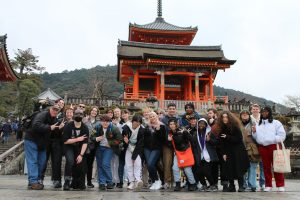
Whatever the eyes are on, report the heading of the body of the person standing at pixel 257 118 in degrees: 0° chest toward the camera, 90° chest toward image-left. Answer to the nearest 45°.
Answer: approximately 0°

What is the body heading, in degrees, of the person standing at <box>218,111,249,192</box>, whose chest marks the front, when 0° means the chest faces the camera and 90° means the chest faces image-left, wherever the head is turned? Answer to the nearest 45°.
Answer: approximately 45°

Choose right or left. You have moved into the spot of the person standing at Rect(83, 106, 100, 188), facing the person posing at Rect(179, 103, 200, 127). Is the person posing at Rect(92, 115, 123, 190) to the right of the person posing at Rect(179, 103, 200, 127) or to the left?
right

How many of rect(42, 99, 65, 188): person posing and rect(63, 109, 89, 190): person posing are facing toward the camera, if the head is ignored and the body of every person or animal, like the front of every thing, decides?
2

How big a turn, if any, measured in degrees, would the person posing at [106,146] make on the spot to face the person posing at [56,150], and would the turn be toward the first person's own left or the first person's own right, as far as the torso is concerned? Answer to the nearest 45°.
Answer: approximately 90° to the first person's own right

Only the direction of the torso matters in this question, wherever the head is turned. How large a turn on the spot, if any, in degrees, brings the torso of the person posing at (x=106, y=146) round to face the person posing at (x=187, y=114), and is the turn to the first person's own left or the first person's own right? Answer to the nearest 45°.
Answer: approximately 90° to the first person's own left

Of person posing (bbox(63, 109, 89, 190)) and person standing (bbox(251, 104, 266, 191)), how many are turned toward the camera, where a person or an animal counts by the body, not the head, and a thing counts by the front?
2

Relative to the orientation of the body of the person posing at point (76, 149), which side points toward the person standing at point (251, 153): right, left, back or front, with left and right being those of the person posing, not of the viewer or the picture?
left

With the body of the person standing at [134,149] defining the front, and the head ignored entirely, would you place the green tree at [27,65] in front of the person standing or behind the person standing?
behind

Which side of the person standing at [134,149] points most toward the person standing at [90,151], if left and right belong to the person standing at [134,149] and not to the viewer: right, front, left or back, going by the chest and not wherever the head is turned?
right

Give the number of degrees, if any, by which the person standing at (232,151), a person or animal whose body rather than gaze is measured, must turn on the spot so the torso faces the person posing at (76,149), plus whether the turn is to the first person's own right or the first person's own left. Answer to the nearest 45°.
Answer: approximately 45° to the first person's own right

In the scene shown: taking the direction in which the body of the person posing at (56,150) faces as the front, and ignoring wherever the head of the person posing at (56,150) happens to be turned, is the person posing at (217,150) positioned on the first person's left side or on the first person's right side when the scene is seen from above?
on the first person's left side

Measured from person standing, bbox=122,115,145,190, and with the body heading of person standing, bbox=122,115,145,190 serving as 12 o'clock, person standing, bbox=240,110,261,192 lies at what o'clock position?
person standing, bbox=240,110,261,192 is roughly at 9 o'clock from person standing, bbox=122,115,145,190.
